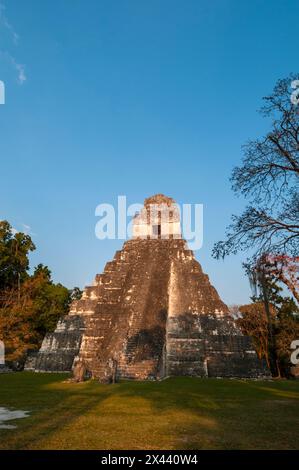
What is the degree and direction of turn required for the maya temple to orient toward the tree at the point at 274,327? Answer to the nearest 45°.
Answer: approximately 135° to its left

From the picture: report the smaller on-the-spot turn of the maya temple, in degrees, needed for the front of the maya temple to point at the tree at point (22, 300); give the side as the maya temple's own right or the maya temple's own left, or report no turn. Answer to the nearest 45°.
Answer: approximately 135° to the maya temple's own right

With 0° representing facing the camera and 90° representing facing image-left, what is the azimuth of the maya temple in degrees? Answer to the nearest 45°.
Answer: approximately 0°

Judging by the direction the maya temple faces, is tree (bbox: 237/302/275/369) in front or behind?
behind

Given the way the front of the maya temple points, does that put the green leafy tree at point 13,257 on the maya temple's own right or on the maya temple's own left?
on the maya temple's own right
